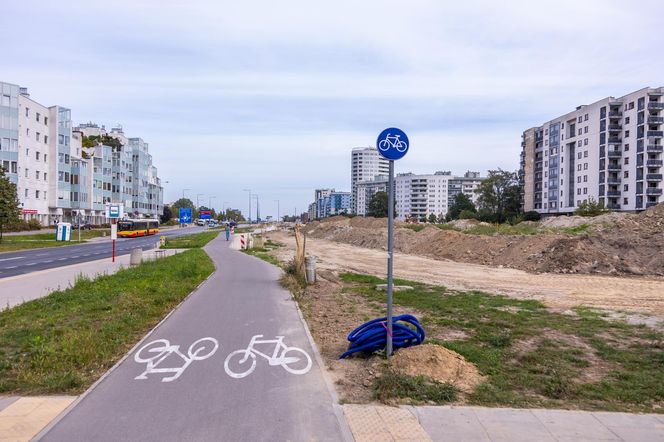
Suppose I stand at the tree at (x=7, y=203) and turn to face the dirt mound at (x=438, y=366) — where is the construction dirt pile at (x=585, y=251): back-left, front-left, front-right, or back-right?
front-left

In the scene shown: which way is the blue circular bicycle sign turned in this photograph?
toward the camera

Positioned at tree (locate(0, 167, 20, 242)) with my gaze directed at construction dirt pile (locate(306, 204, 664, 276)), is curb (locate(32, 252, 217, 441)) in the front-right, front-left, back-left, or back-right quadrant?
front-right

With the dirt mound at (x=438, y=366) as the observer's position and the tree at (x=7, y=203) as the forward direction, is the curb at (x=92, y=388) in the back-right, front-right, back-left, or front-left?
front-left

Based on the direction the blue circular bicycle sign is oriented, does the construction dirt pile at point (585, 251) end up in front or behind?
behind

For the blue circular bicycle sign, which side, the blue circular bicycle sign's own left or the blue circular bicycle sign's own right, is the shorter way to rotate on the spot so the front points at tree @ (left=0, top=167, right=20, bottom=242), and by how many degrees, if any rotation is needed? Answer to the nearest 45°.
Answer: approximately 135° to the blue circular bicycle sign's own right

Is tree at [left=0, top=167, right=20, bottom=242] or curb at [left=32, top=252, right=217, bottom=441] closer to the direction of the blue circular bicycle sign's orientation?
the curb
